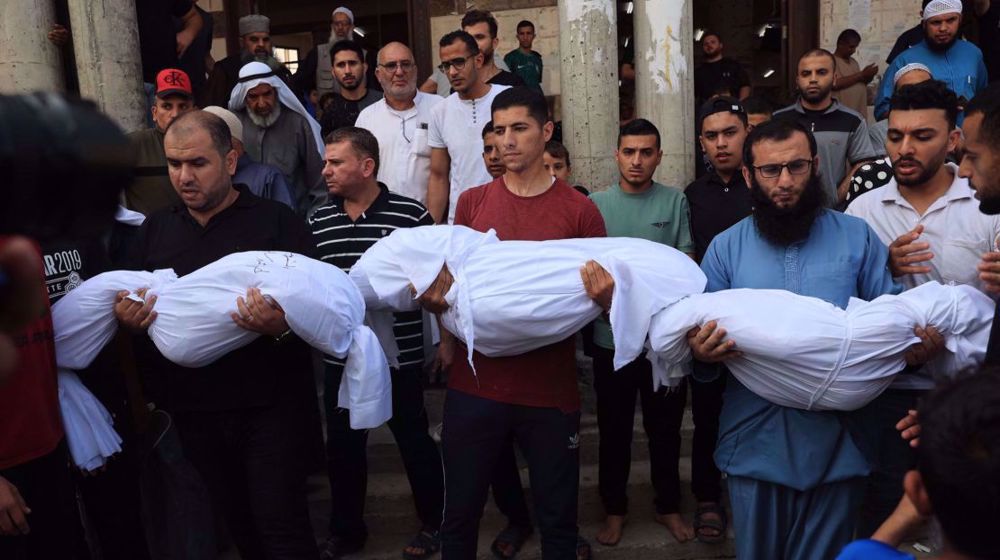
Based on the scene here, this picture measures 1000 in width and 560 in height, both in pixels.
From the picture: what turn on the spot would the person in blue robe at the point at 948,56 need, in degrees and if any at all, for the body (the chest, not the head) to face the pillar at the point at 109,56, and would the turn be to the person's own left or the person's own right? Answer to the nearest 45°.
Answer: approximately 45° to the person's own right

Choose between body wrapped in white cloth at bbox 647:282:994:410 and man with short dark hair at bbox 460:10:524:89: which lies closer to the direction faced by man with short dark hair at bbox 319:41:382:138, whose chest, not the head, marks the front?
the body wrapped in white cloth

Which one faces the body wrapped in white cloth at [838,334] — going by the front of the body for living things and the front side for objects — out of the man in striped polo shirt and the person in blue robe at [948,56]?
the person in blue robe

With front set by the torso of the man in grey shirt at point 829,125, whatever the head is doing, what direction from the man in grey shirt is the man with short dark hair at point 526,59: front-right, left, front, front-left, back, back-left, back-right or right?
back-right
